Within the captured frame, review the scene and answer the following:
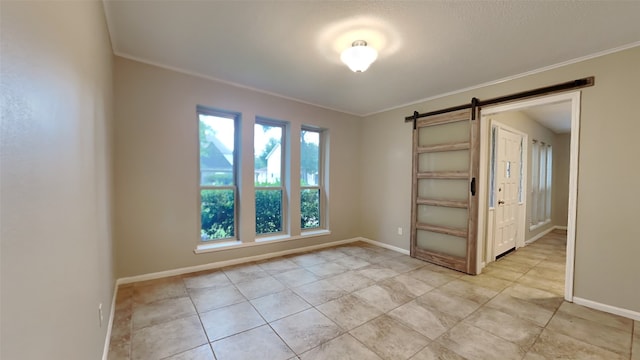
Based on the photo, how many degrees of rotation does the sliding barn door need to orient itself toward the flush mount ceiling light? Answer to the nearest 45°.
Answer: approximately 45° to its left

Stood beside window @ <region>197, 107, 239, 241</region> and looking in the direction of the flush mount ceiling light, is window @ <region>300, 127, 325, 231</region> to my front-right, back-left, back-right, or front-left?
front-left

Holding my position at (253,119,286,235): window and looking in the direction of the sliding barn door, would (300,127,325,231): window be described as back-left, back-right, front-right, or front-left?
front-left

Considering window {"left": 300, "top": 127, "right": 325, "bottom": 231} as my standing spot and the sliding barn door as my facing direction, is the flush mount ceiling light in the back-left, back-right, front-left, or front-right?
front-right

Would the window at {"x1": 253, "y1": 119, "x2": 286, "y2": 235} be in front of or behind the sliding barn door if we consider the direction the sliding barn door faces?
in front

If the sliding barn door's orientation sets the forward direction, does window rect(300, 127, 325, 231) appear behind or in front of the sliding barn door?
in front

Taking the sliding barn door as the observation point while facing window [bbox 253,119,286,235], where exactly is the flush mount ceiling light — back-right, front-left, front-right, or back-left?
front-left

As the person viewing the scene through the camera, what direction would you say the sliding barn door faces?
facing the viewer and to the left of the viewer
